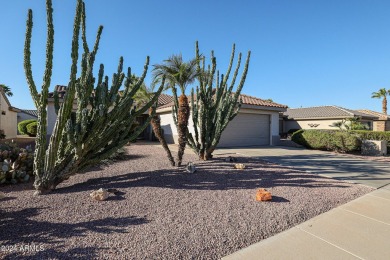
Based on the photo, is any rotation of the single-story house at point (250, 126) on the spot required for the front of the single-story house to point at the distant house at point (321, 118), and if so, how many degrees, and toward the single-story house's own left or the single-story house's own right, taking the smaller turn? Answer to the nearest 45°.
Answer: approximately 135° to the single-story house's own left

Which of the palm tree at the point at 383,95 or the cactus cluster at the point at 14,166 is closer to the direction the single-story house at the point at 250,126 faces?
the cactus cluster

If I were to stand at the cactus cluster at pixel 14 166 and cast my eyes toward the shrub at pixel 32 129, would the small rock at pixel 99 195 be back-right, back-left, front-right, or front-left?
back-right

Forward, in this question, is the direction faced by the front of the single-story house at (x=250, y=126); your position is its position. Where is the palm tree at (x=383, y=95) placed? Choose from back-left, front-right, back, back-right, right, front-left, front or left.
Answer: back-left

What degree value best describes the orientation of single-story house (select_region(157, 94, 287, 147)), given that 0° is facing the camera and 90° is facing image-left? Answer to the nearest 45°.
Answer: approximately 0°

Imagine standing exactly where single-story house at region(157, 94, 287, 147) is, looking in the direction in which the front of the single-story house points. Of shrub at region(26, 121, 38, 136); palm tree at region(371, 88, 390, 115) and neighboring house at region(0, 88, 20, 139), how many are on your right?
2

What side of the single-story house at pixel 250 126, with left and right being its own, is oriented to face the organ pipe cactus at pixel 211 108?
front

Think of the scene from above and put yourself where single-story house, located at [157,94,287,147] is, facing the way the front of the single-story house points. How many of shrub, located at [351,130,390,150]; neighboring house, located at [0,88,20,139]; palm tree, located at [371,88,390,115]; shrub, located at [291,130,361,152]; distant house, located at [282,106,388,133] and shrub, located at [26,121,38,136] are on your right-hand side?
2

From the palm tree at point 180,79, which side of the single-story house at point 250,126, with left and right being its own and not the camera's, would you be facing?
front

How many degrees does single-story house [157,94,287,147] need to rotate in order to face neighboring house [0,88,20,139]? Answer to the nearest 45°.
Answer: approximately 90° to its right

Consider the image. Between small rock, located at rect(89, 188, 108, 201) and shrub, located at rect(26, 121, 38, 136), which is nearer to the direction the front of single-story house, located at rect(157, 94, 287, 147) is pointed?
the small rock

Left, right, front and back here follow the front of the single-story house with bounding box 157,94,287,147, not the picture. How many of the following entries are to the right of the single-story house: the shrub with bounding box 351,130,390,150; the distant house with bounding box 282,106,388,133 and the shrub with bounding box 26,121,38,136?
1

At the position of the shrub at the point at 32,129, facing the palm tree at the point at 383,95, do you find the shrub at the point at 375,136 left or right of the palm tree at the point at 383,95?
right

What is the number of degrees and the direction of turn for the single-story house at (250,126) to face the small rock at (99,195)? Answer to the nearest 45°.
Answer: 0° — it already faces it

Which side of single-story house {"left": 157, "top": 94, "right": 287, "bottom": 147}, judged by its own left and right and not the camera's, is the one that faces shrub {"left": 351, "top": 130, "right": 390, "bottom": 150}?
left

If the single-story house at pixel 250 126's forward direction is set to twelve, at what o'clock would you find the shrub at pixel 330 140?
The shrub is roughly at 10 o'clock from the single-story house.

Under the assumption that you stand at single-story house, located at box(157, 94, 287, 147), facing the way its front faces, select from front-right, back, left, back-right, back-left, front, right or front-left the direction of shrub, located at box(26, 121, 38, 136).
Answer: right
